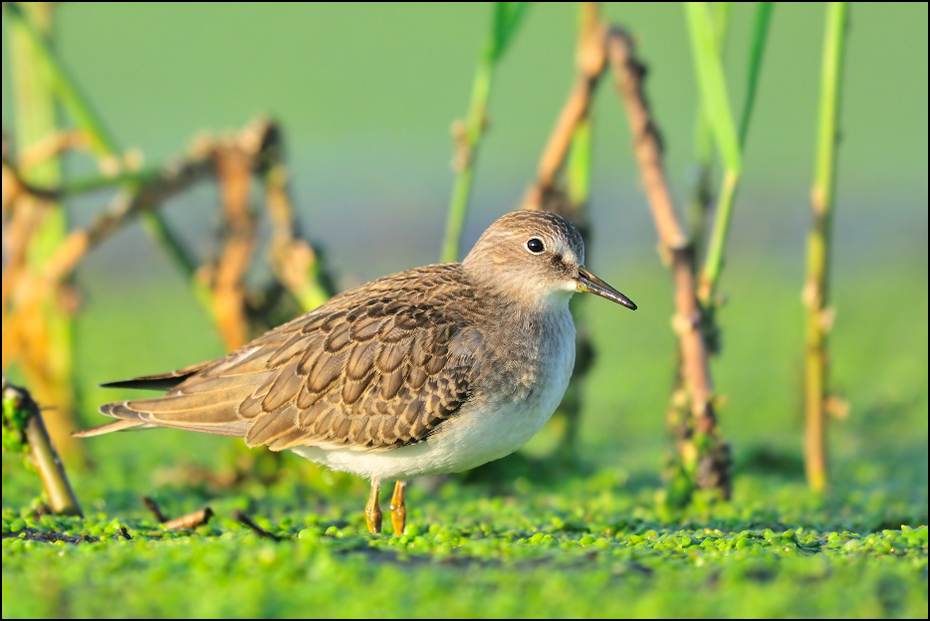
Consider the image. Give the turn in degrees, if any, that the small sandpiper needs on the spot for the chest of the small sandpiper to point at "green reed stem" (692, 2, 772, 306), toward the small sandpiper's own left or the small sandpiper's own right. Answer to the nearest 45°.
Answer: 0° — it already faces it

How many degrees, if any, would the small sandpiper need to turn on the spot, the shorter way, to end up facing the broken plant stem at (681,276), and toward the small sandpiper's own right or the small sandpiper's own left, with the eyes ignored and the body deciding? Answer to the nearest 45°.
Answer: approximately 45° to the small sandpiper's own left

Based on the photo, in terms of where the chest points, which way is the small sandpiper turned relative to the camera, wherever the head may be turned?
to the viewer's right

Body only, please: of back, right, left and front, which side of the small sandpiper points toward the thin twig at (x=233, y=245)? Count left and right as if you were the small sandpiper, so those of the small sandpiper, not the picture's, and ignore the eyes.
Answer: left

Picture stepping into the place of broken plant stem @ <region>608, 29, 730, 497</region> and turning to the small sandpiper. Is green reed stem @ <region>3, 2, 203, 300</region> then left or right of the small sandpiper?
right

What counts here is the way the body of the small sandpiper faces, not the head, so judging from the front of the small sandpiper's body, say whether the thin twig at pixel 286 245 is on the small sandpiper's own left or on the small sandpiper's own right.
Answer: on the small sandpiper's own left

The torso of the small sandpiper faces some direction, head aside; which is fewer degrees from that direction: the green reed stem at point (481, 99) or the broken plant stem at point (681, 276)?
the broken plant stem

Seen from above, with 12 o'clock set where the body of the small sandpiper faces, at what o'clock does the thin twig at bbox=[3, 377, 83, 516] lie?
The thin twig is roughly at 6 o'clock from the small sandpiper.

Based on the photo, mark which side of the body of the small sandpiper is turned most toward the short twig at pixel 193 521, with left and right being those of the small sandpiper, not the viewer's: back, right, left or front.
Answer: back
